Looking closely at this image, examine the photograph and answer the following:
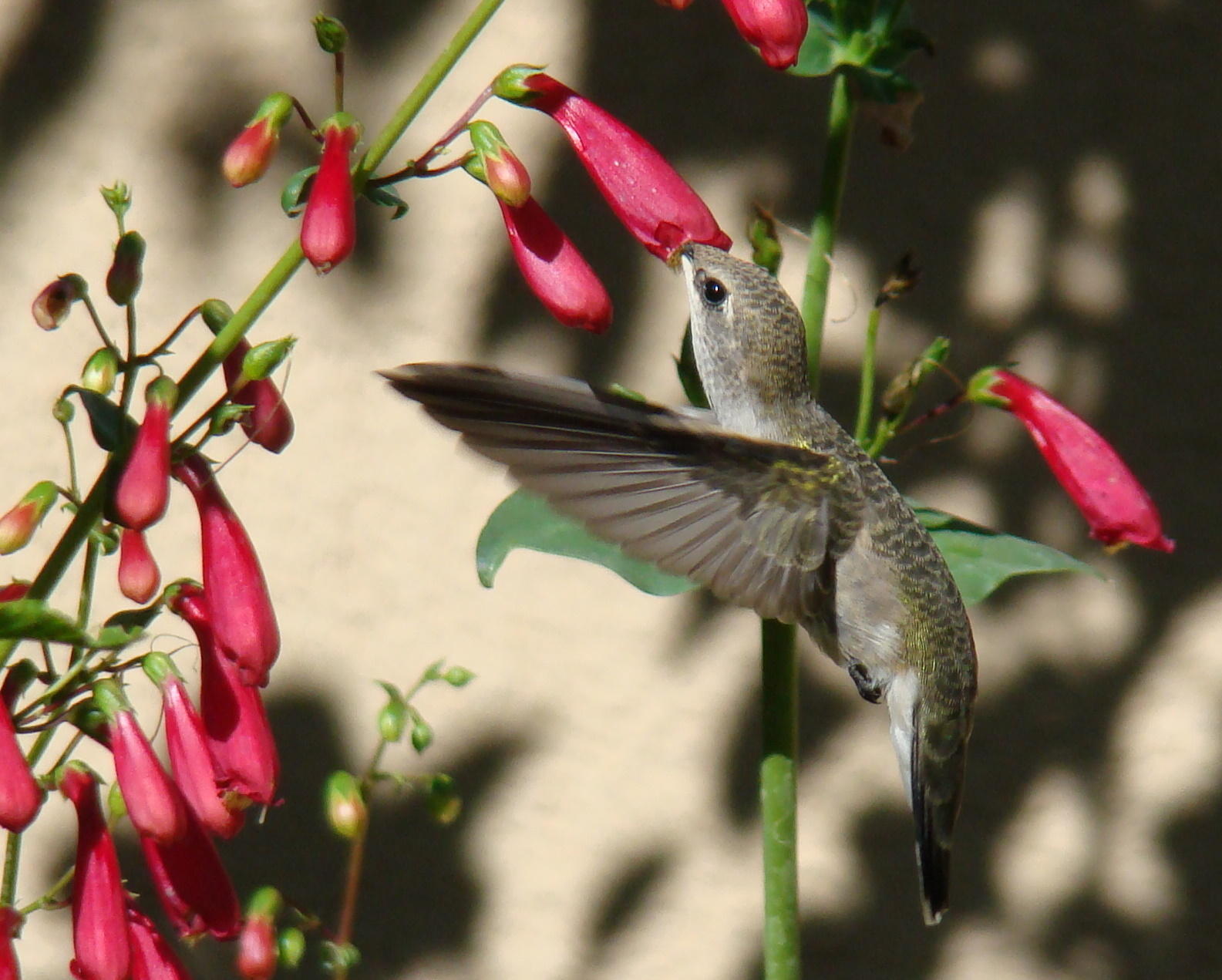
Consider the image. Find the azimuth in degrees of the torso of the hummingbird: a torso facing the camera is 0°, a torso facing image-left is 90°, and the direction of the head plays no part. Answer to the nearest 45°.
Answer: approximately 90°
